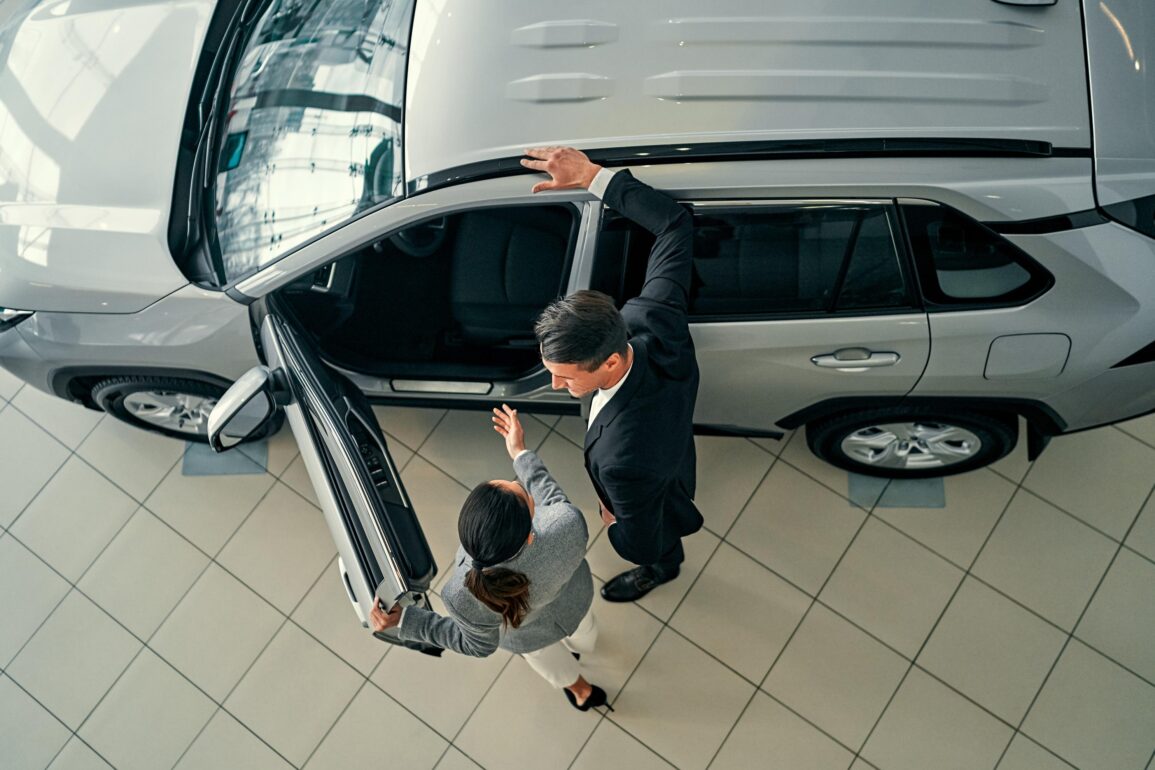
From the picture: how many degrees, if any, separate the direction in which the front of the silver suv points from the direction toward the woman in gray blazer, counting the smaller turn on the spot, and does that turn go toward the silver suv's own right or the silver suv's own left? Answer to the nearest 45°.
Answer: approximately 90° to the silver suv's own left

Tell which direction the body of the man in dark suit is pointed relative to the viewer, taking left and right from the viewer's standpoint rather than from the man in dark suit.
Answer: facing to the left of the viewer

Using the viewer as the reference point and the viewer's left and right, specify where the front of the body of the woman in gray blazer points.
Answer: facing away from the viewer and to the left of the viewer

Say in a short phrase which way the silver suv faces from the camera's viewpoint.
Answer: facing to the left of the viewer

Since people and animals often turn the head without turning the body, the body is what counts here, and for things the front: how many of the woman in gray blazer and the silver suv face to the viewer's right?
0
